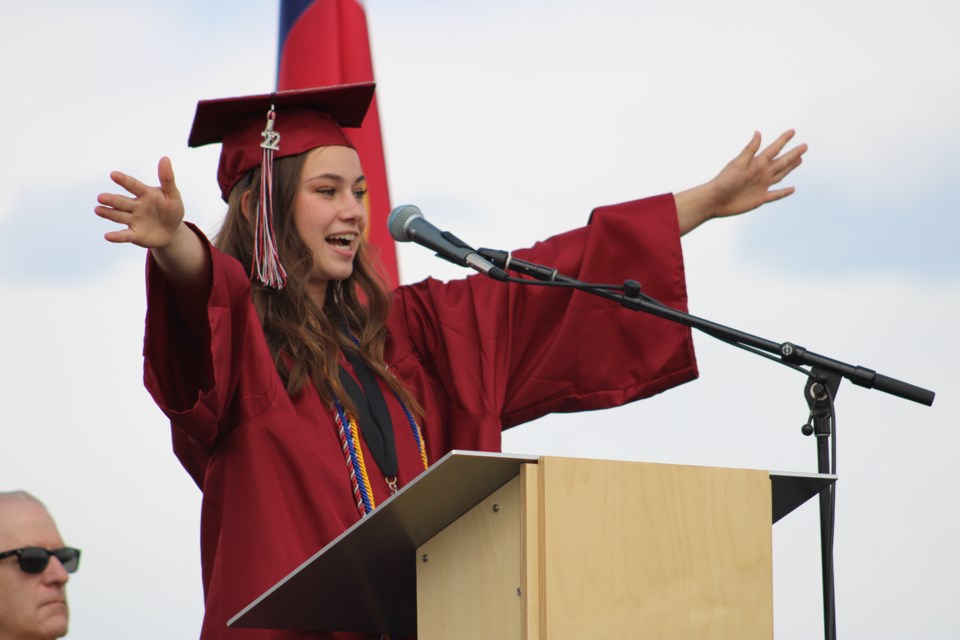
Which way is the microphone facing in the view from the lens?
facing to the left of the viewer

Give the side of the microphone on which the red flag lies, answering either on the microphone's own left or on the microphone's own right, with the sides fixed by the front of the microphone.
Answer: on the microphone's own right

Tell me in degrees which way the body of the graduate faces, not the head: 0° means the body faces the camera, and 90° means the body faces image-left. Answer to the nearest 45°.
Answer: approximately 315°

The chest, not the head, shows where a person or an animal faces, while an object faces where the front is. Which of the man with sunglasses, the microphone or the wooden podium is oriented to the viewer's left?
the microphone
